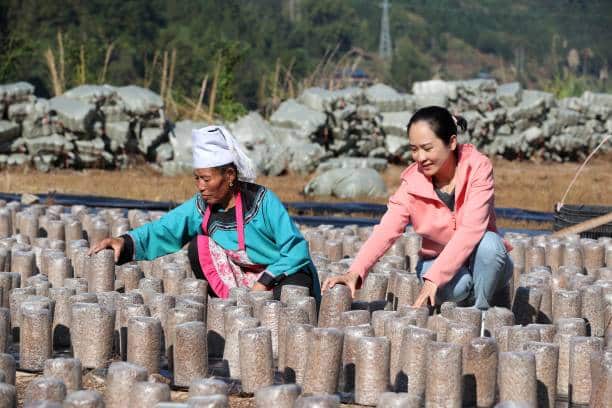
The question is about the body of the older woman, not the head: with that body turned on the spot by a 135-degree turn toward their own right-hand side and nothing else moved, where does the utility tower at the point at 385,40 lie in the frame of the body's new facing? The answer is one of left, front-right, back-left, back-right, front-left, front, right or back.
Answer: front

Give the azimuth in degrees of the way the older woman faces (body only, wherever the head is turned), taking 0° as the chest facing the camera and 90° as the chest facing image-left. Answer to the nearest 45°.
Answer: approximately 45°

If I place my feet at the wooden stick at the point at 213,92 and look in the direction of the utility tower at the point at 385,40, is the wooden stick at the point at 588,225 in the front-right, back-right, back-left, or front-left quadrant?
back-right

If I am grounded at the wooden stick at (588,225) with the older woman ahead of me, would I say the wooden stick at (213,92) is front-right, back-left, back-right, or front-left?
back-right

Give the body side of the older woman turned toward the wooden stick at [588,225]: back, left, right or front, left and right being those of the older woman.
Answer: back

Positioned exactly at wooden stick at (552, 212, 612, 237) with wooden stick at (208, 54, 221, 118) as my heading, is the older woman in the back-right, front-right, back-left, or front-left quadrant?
back-left

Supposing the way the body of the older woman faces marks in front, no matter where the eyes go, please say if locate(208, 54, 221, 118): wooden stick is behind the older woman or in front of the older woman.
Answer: behind
